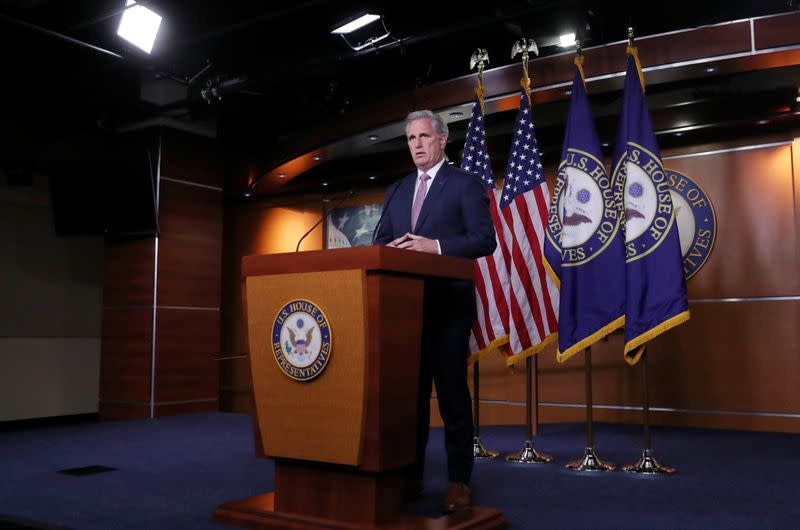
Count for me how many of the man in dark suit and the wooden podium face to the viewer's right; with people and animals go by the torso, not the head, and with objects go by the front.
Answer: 0

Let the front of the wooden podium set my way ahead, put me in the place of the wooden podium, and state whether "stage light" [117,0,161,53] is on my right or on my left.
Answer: on my right

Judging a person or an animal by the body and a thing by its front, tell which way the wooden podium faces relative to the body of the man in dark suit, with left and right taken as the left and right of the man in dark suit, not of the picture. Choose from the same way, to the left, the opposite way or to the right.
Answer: the same way

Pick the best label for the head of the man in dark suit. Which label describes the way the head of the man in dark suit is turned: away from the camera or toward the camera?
toward the camera

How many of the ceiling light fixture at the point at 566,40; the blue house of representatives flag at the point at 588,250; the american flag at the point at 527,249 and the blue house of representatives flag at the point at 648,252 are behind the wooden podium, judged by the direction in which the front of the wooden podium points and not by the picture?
4

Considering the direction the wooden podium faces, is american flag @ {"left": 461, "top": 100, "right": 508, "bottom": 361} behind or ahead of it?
behind

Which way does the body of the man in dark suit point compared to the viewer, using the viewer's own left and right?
facing the viewer and to the left of the viewer

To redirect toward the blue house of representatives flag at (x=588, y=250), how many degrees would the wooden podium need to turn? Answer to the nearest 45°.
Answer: approximately 180°

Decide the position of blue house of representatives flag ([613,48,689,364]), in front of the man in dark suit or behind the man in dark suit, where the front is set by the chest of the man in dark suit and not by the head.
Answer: behind
